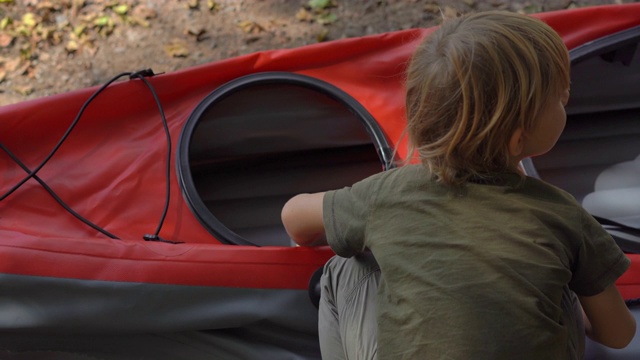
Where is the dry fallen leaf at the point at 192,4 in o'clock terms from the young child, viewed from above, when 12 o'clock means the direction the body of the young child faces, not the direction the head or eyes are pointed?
The dry fallen leaf is roughly at 11 o'clock from the young child.

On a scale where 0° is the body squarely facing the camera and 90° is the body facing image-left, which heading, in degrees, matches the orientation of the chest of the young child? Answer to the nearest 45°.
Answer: approximately 180°

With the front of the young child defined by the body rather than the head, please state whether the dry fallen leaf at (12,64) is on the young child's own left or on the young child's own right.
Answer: on the young child's own left

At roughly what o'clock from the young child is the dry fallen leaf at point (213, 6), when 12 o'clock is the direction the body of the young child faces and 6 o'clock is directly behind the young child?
The dry fallen leaf is roughly at 11 o'clock from the young child.

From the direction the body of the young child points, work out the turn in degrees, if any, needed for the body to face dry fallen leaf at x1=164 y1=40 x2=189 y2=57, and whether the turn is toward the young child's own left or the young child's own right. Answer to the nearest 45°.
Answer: approximately 45° to the young child's own left

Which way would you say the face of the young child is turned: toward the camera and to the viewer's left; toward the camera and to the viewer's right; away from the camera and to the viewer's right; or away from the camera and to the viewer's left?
away from the camera and to the viewer's right
